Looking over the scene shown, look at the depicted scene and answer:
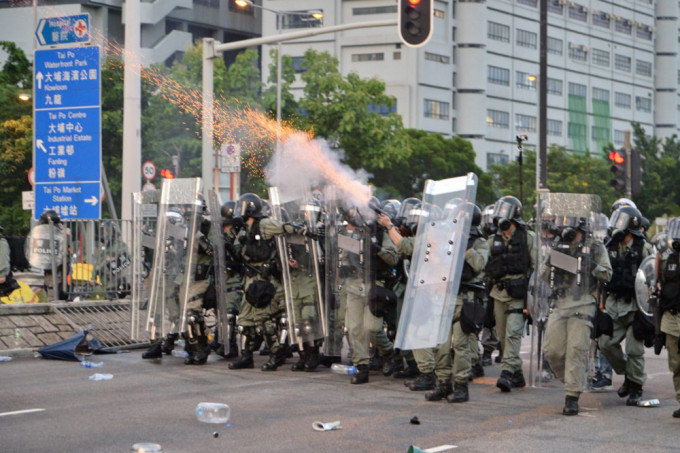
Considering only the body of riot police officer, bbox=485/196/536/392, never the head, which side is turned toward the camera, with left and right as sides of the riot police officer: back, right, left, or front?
front

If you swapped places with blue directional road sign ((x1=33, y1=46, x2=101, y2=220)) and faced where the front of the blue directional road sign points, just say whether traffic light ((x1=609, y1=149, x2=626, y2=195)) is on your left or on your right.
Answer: on your left

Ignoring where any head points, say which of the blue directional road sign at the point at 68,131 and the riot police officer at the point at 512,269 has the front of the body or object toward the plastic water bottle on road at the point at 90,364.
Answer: the blue directional road sign

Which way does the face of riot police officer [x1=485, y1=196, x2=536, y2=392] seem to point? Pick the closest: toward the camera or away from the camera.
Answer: toward the camera

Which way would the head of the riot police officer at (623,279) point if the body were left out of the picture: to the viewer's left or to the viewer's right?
to the viewer's left

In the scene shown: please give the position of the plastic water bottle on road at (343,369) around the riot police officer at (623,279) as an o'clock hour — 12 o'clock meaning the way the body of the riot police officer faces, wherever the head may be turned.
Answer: The plastic water bottle on road is roughly at 2 o'clock from the riot police officer.

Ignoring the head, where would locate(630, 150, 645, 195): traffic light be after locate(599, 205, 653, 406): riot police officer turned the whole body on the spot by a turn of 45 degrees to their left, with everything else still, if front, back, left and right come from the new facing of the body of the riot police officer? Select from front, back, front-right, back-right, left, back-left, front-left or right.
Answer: back

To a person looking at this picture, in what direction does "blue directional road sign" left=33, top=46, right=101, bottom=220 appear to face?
facing the viewer

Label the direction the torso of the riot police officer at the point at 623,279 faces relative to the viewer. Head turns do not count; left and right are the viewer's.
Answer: facing the viewer and to the left of the viewer

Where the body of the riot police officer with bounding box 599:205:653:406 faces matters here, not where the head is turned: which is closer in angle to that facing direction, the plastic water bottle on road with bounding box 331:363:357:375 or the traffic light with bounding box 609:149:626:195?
the plastic water bottle on road

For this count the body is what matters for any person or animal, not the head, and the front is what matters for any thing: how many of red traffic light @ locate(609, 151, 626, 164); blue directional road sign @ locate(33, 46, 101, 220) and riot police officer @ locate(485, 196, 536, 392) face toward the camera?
3

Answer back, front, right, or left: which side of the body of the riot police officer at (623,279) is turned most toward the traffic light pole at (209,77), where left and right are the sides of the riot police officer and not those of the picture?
right

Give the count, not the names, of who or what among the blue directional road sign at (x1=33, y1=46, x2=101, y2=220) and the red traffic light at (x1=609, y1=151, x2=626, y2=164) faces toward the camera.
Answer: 2
